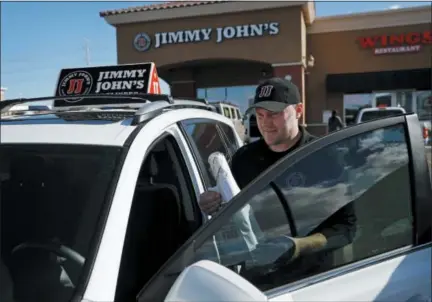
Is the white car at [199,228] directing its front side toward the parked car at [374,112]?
no

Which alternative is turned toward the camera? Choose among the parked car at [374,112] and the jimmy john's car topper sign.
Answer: the jimmy john's car topper sign

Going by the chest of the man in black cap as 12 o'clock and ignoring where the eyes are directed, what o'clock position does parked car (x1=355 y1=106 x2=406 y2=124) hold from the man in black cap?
The parked car is roughly at 5 o'clock from the man in black cap.

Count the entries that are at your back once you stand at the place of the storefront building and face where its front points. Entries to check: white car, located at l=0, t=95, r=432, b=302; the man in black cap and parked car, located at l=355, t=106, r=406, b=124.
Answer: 0

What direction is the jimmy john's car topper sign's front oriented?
toward the camera

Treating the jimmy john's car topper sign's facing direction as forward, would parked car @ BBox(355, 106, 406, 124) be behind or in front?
behind

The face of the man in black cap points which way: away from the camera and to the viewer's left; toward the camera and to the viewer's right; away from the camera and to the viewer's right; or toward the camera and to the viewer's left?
toward the camera and to the viewer's left

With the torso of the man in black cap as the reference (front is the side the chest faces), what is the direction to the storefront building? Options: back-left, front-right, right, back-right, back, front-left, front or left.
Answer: back-right

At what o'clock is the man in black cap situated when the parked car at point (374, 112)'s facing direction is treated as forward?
The man in black cap is roughly at 6 o'clock from the parked car.

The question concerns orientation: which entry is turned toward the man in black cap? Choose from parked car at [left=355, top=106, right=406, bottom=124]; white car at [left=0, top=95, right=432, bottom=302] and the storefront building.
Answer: the storefront building

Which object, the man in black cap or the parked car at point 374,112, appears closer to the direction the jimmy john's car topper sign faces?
the man in black cap

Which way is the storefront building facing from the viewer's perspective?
toward the camera

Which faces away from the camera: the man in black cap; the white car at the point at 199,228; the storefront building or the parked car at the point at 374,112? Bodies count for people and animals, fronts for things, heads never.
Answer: the parked car

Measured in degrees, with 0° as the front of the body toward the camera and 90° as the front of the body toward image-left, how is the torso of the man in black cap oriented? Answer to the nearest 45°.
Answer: approximately 45°

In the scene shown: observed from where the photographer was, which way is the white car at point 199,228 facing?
facing the viewer and to the left of the viewer

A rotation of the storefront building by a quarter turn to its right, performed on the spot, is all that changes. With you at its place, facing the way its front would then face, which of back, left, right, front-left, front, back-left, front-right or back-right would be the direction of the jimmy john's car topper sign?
left

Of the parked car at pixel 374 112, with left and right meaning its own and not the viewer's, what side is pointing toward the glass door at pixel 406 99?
front
